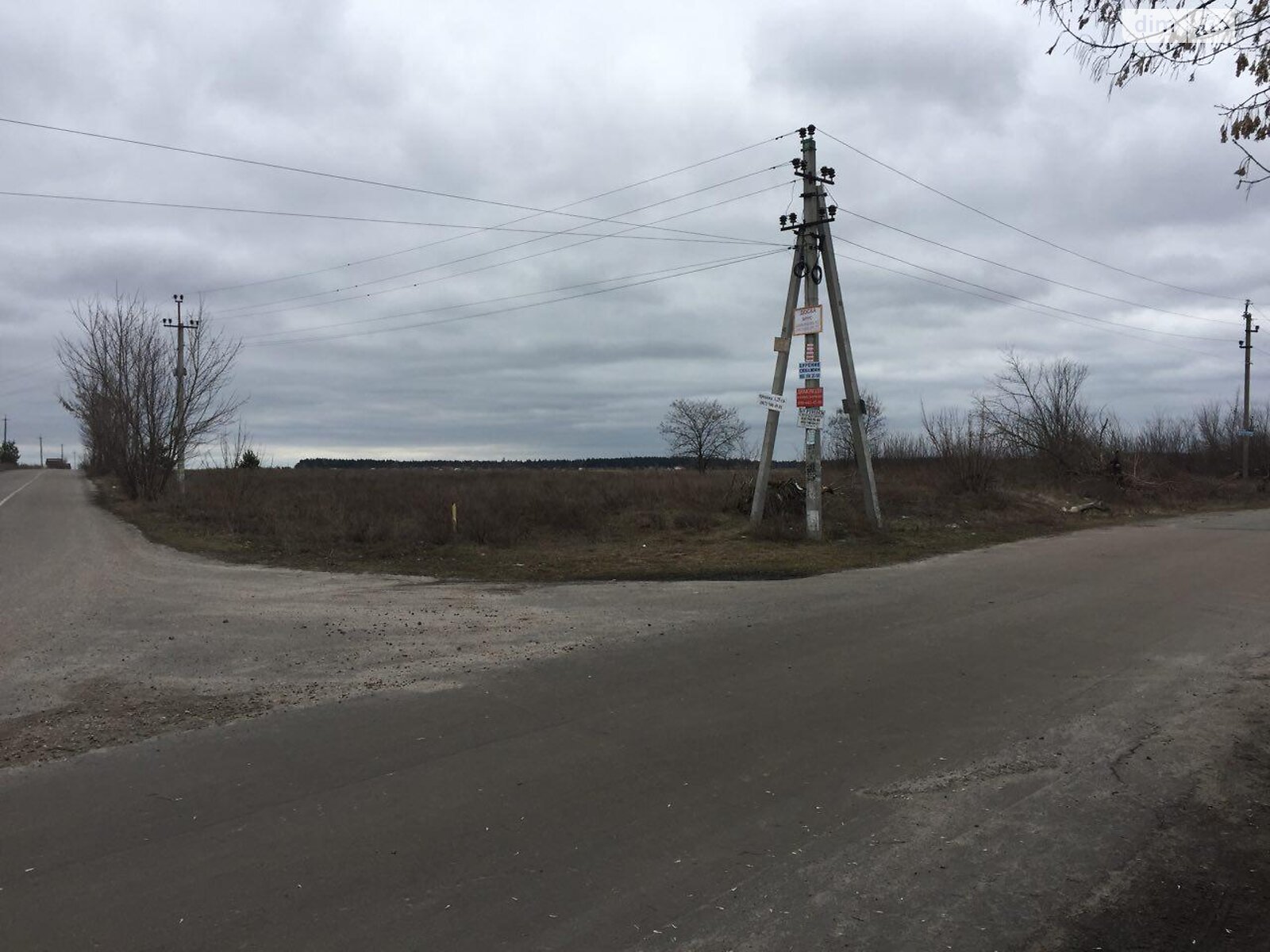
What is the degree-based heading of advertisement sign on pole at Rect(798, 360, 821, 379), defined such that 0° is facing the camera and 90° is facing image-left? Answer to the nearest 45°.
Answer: approximately 0°

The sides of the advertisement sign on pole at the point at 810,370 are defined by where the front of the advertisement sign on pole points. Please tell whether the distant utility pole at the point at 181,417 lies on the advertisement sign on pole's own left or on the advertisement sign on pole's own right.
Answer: on the advertisement sign on pole's own right

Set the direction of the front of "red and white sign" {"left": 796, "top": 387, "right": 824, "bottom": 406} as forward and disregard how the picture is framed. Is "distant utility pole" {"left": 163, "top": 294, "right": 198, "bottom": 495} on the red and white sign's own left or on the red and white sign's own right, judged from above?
on the red and white sign's own right

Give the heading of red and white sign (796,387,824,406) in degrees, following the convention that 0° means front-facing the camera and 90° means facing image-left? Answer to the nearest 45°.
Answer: approximately 0°
